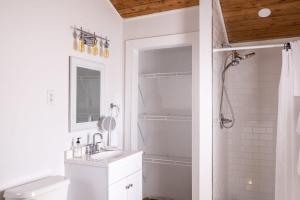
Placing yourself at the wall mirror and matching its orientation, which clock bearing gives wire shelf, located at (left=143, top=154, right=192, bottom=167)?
The wire shelf is roughly at 9 o'clock from the wall mirror.

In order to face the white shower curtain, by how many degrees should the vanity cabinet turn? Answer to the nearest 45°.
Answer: approximately 45° to its left

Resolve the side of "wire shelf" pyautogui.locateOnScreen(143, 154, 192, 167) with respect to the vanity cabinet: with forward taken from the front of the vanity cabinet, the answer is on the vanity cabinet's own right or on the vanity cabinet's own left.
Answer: on the vanity cabinet's own left

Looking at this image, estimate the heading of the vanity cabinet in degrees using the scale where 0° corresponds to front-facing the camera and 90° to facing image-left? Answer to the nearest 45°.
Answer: approximately 315°

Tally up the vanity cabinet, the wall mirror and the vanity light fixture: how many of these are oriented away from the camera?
0

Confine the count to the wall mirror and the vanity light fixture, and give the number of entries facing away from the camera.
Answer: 0

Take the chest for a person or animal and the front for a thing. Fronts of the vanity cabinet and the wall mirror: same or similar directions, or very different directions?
same or similar directions

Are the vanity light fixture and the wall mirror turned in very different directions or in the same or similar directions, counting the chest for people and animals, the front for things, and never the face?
same or similar directions

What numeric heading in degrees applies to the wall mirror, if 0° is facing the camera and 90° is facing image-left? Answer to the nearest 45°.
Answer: approximately 315°

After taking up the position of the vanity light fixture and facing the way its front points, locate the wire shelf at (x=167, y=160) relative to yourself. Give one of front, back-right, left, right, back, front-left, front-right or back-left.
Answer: left

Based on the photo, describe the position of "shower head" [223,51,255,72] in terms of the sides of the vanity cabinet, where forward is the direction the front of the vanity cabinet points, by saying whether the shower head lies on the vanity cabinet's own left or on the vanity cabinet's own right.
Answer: on the vanity cabinet's own left

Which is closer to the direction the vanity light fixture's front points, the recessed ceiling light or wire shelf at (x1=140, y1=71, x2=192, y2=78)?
the recessed ceiling light

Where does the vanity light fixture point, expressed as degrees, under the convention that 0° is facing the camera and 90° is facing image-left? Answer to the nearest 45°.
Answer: approximately 315°

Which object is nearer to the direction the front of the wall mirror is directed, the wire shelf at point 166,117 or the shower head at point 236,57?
the shower head
